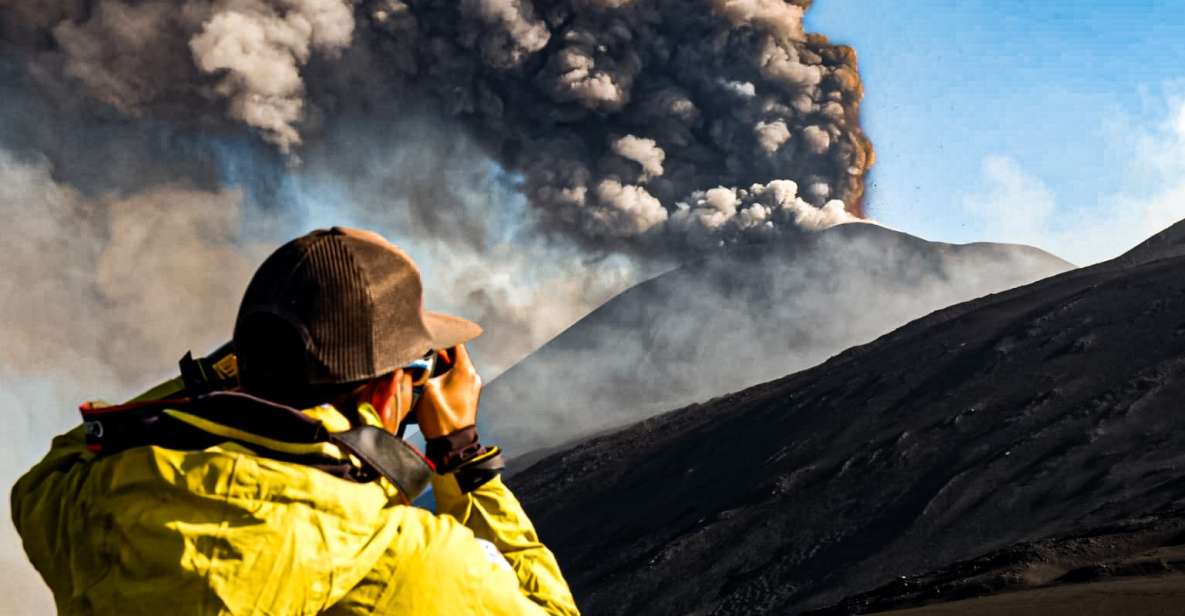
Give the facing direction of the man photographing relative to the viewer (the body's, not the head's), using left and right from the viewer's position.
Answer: facing away from the viewer and to the right of the viewer
